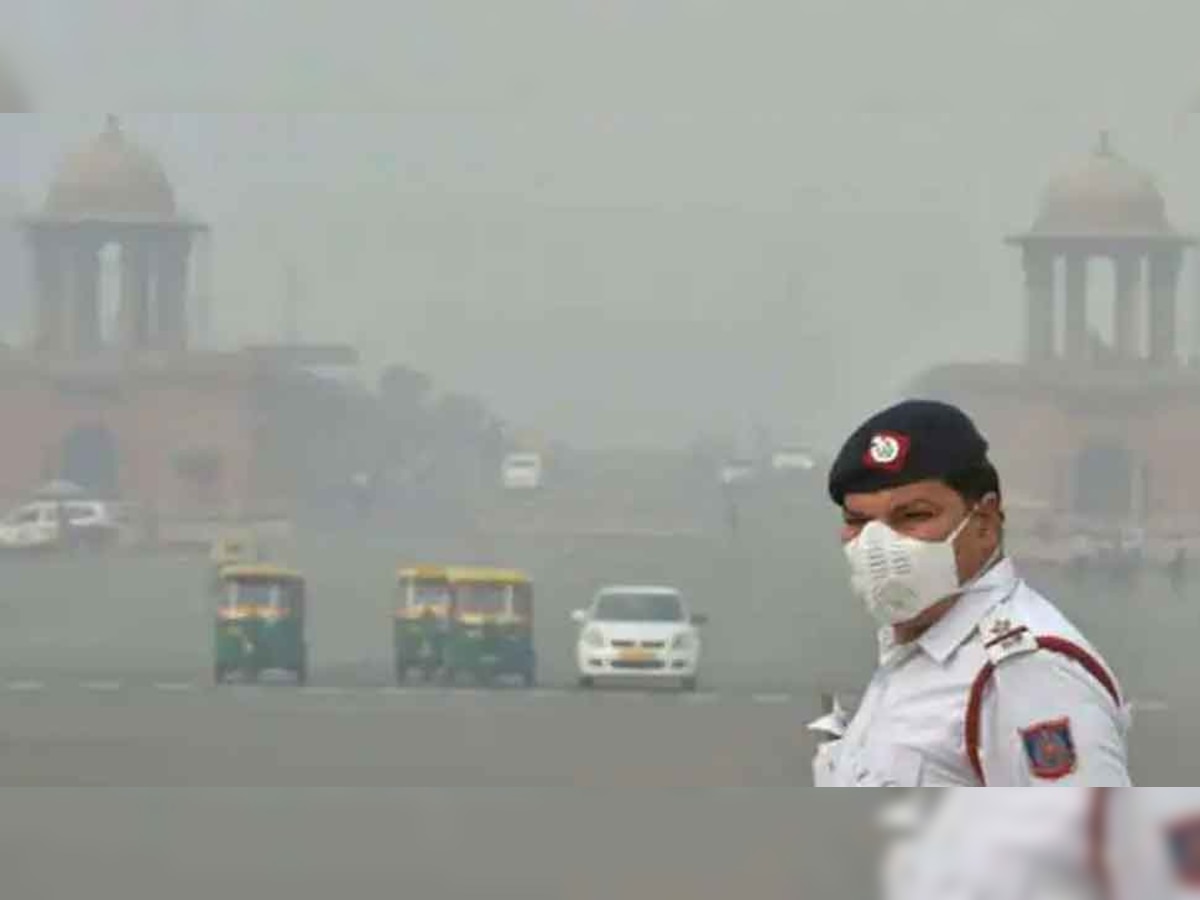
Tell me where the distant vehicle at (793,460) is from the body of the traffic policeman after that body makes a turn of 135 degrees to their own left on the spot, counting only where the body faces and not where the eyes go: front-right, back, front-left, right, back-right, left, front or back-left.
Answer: left

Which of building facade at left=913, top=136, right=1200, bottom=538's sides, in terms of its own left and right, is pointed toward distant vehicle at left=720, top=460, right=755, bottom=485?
right

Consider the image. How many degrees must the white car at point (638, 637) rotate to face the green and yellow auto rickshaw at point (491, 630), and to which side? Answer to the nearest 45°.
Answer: approximately 90° to its right

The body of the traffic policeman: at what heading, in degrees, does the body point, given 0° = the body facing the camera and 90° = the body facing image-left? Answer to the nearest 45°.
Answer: approximately 45°

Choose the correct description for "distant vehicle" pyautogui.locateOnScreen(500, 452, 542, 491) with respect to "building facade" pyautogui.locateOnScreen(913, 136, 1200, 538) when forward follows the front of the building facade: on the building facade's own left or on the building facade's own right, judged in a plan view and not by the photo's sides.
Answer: on the building facade's own right

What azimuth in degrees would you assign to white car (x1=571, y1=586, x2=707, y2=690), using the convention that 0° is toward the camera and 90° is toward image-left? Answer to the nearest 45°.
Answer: approximately 0°
